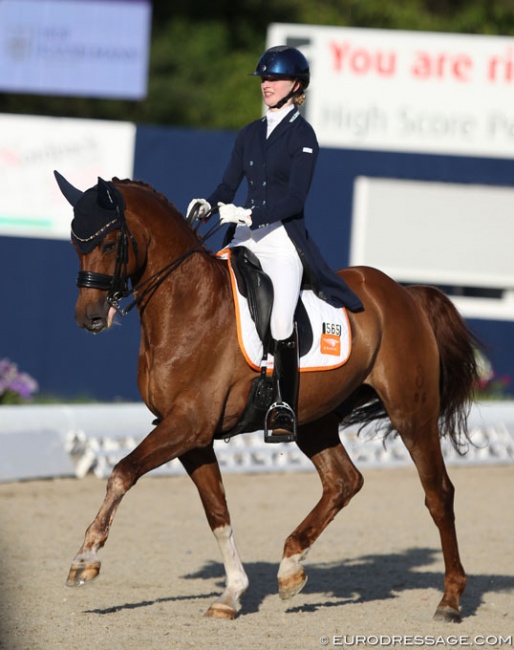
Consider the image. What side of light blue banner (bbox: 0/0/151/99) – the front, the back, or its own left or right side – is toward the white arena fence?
front

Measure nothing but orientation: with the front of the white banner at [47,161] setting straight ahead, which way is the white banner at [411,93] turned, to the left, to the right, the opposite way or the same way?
the same way

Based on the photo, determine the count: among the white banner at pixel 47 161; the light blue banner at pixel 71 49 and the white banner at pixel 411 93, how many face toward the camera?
3

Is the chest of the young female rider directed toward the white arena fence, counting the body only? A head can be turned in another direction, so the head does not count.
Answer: no

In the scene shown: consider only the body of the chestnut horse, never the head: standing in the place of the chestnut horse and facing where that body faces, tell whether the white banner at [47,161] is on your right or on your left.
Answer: on your right

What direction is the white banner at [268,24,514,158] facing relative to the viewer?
toward the camera

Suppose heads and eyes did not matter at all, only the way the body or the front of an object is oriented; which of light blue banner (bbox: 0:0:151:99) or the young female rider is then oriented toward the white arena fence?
the light blue banner

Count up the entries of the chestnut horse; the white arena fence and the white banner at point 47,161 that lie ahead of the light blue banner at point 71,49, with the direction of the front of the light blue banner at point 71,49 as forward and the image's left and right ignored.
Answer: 3

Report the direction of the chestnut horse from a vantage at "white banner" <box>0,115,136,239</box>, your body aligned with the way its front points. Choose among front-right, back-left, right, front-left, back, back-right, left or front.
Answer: front

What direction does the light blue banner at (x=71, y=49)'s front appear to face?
toward the camera

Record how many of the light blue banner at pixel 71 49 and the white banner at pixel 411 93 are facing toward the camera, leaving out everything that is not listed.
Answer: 2

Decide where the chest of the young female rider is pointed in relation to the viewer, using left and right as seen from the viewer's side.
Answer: facing the viewer and to the left of the viewer

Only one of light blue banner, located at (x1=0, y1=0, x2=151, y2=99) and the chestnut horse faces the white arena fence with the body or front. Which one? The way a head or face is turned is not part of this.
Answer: the light blue banner

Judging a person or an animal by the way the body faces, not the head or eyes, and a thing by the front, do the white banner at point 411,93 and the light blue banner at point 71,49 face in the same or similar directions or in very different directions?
same or similar directions

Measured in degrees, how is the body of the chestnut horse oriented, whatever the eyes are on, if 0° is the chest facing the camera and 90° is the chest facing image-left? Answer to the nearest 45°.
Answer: approximately 45°

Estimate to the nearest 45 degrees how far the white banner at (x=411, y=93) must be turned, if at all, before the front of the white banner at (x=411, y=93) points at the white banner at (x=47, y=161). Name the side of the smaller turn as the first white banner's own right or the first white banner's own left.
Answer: approximately 90° to the first white banner's own right
